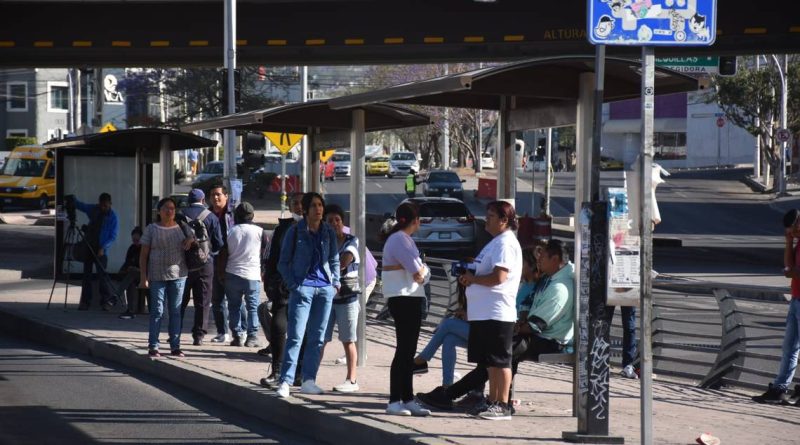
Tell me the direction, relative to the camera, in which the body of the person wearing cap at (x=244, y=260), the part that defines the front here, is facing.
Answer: away from the camera

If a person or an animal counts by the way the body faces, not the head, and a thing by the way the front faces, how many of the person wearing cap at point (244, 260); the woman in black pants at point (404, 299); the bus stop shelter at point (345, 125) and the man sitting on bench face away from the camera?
1

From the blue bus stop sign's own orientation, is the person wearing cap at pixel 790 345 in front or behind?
behind

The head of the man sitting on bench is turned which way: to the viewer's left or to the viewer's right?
to the viewer's left

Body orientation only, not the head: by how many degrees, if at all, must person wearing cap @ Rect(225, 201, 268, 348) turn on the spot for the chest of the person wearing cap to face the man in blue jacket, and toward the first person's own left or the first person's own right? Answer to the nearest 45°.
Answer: approximately 45° to the first person's own left

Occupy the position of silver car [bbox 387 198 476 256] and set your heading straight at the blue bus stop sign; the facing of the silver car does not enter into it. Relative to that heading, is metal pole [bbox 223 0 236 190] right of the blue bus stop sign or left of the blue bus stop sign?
right

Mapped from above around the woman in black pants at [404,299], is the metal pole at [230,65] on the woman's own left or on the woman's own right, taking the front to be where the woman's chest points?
on the woman's own left

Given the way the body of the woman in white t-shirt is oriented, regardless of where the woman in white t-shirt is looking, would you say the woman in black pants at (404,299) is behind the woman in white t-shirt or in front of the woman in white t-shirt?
in front

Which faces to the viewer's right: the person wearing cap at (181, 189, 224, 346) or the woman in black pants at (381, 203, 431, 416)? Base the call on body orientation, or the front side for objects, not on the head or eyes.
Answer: the woman in black pants
